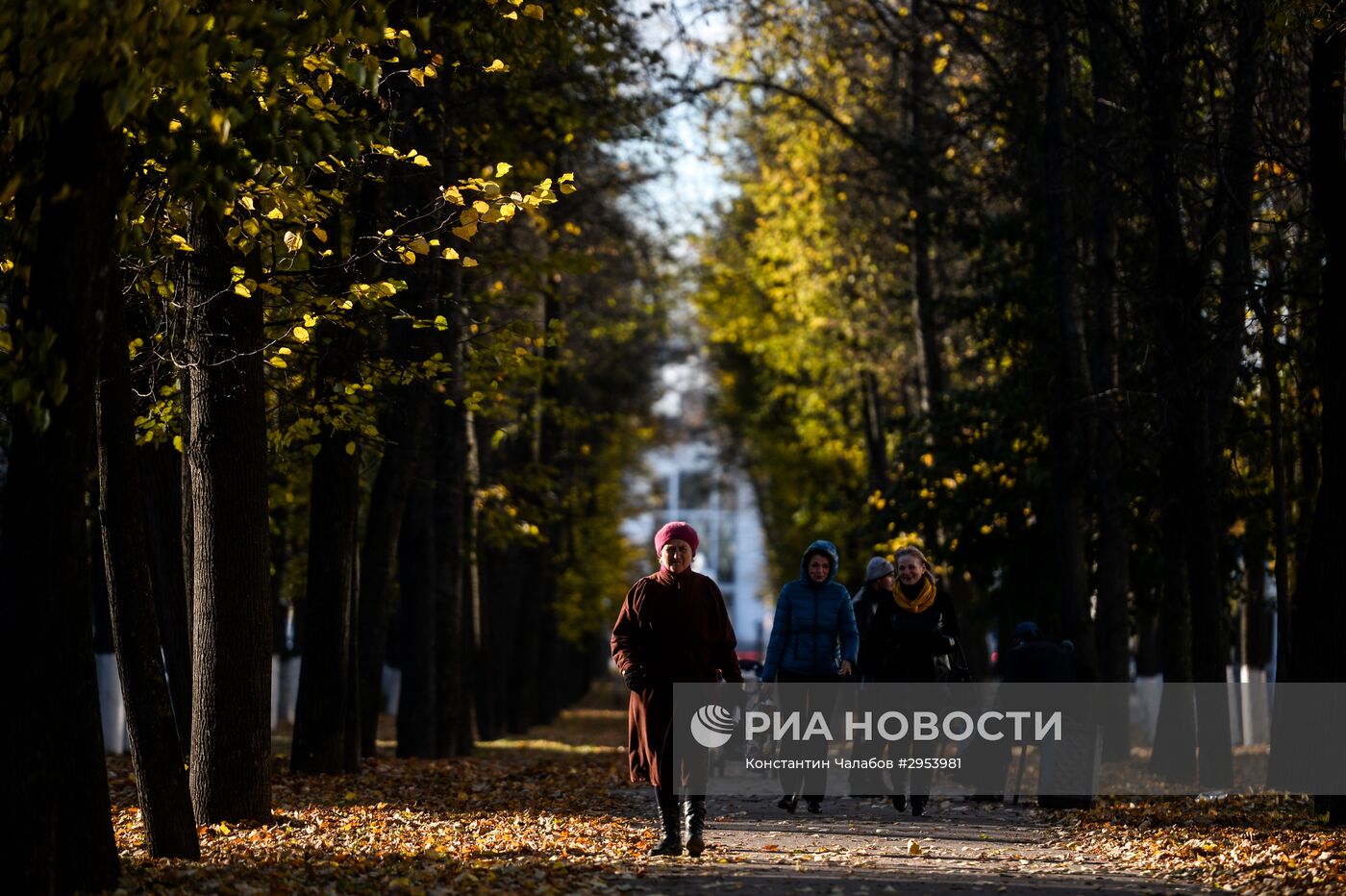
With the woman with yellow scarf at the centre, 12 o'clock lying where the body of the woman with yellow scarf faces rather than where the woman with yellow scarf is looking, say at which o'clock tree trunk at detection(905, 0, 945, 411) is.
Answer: The tree trunk is roughly at 6 o'clock from the woman with yellow scarf.

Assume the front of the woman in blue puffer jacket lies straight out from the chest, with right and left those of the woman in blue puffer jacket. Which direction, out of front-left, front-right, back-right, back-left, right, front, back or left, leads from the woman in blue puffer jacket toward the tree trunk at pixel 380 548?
back-right

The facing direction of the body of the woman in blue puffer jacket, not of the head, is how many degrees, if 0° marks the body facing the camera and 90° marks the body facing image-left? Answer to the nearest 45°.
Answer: approximately 0°

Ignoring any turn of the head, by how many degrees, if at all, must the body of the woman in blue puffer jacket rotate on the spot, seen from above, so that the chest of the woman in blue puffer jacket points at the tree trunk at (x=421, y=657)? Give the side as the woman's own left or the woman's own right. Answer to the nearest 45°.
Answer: approximately 135° to the woman's own right

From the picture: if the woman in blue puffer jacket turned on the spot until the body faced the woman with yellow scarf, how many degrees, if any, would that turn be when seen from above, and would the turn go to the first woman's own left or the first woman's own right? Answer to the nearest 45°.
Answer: approximately 135° to the first woman's own left

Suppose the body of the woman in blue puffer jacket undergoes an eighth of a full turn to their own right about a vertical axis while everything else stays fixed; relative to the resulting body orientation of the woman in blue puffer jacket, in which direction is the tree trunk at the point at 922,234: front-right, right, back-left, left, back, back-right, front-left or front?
back-right

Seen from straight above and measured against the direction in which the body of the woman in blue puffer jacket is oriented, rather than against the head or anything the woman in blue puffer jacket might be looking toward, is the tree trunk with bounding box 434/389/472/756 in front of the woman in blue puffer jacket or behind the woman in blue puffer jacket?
behind

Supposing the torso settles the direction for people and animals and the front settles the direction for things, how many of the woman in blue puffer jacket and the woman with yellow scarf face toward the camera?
2

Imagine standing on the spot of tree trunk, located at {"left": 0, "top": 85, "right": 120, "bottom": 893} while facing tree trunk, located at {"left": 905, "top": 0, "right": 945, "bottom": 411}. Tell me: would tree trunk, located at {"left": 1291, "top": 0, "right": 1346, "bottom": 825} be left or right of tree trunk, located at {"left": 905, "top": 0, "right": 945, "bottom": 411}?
right

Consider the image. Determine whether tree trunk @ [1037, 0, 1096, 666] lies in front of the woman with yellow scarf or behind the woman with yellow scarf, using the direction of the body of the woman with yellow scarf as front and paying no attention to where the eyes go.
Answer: behind
